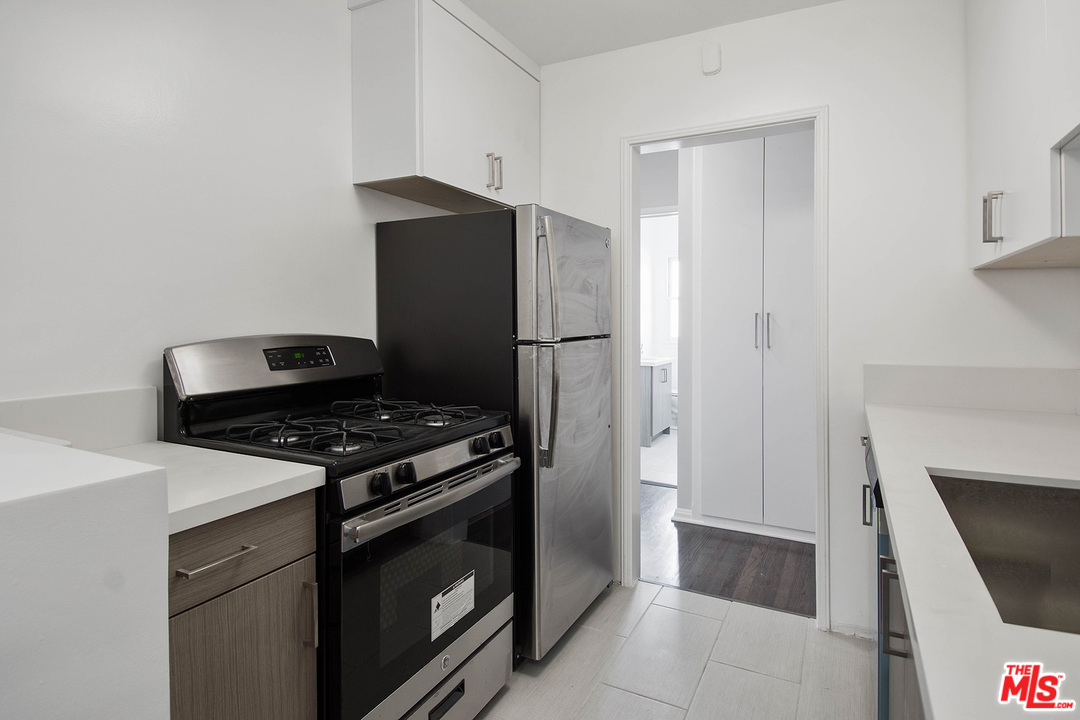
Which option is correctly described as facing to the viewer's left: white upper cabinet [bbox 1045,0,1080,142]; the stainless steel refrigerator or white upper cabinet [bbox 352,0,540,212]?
white upper cabinet [bbox 1045,0,1080,142]

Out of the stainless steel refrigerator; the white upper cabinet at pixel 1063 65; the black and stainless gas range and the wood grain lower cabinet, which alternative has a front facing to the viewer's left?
the white upper cabinet

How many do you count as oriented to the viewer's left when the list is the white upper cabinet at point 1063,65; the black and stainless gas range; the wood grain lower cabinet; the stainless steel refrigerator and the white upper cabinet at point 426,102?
1

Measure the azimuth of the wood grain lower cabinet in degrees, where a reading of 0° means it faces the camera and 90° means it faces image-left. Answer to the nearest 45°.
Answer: approximately 315°

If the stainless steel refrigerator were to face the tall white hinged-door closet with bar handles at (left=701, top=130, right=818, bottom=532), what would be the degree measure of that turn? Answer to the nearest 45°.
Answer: approximately 90° to its left

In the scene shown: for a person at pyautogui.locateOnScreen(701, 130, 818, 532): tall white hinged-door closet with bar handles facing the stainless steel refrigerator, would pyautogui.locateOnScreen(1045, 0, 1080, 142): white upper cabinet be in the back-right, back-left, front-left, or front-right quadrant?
front-left

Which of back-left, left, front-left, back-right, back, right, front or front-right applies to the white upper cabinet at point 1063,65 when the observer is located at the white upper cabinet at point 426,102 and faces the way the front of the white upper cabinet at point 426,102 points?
front

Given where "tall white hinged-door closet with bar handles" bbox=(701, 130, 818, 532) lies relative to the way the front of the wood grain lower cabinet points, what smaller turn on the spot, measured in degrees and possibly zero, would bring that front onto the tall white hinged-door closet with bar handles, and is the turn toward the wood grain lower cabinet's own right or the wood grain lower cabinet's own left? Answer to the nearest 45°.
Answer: approximately 90° to the wood grain lower cabinet's own left

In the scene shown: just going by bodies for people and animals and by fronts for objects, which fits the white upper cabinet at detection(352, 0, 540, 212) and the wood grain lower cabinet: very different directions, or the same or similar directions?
same or similar directions

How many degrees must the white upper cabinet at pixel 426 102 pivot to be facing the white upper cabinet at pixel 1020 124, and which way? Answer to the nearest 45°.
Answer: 0° — it already faces it

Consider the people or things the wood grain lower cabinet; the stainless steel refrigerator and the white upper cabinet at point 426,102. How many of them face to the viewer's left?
0

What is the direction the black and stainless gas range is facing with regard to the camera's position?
facing the viewer and to the right of the viewer

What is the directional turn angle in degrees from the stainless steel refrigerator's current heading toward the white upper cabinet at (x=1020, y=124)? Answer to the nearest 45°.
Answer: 0° — it already faces it

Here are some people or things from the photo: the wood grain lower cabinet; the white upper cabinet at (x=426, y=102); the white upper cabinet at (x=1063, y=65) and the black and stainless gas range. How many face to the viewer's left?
1

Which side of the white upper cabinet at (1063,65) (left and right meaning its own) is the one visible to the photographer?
left
